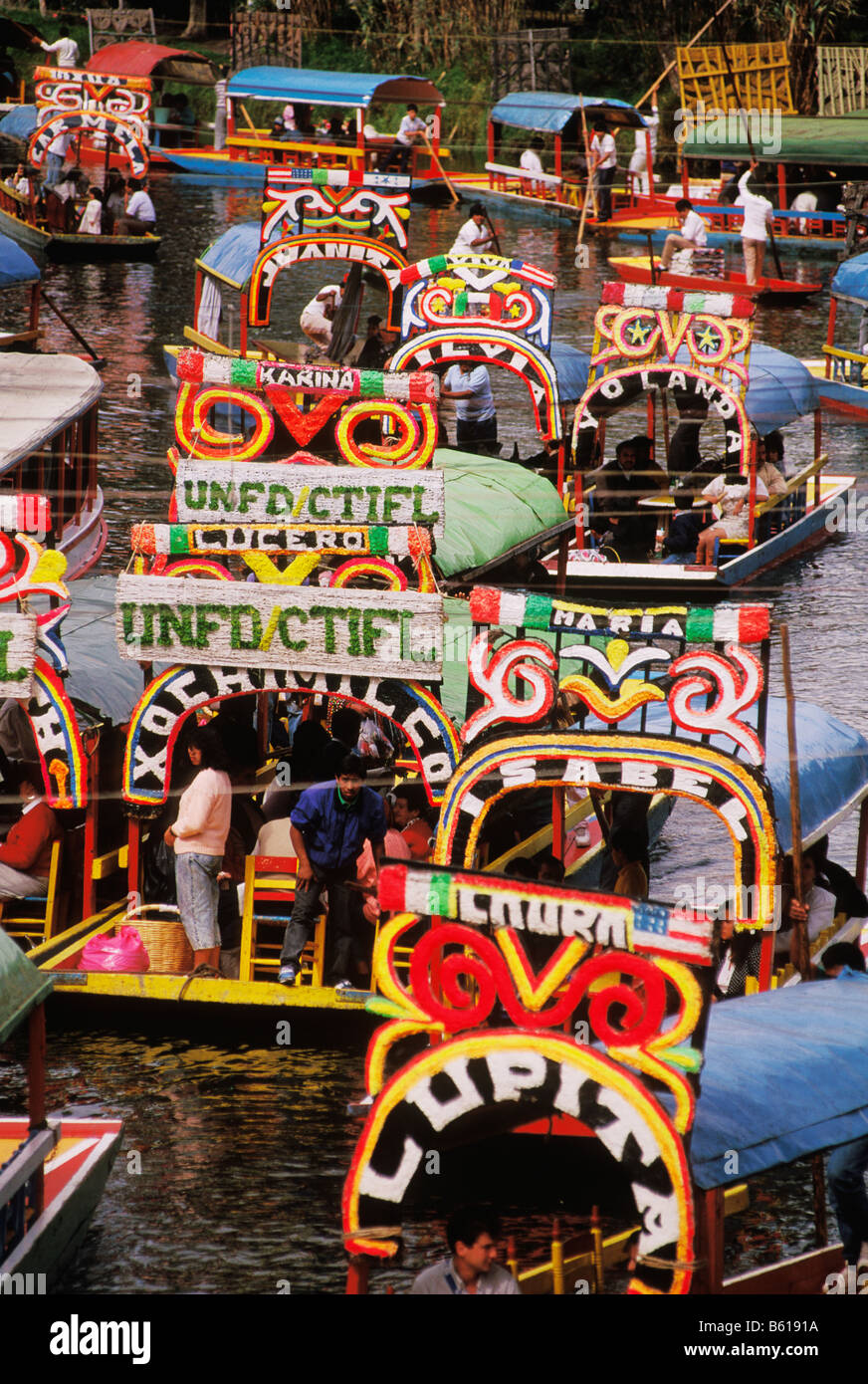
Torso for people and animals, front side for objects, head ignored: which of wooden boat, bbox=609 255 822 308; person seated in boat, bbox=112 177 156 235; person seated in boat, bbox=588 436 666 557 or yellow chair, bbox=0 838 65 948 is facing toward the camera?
person seated in boat, bbox=588 436 666 557

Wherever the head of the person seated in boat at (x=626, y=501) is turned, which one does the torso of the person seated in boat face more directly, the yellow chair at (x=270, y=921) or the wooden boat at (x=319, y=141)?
the yellow chair

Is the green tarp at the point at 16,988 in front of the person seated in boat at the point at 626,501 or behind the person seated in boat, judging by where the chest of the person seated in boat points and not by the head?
in front

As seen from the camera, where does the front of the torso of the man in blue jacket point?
toward the camera

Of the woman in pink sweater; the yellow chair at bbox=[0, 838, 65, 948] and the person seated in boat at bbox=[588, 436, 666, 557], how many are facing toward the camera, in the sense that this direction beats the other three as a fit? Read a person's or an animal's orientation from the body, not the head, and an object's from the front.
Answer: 1
